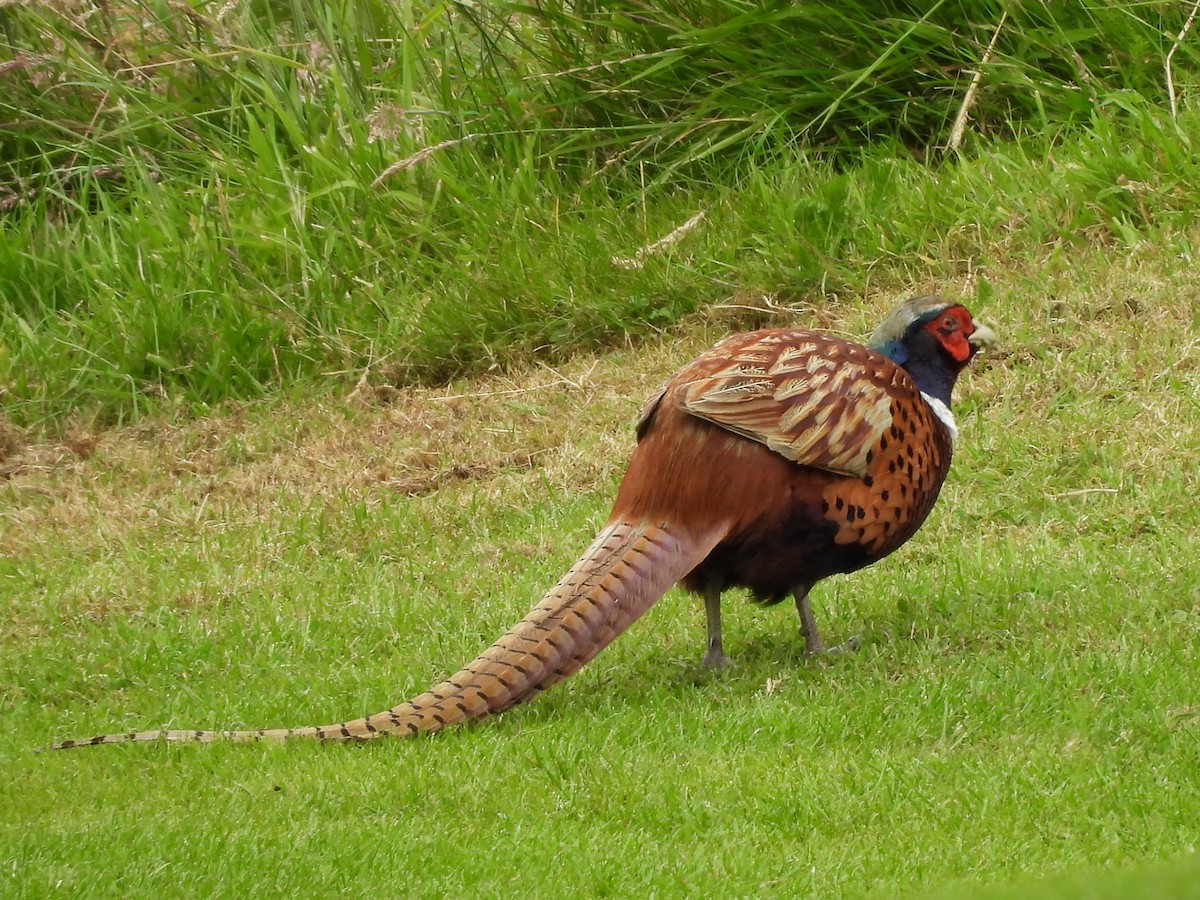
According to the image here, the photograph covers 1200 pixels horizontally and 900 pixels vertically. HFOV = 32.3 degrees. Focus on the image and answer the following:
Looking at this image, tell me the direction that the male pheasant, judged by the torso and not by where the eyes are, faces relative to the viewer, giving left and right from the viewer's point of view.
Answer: facing away from the viewer and to the right of the viewer
